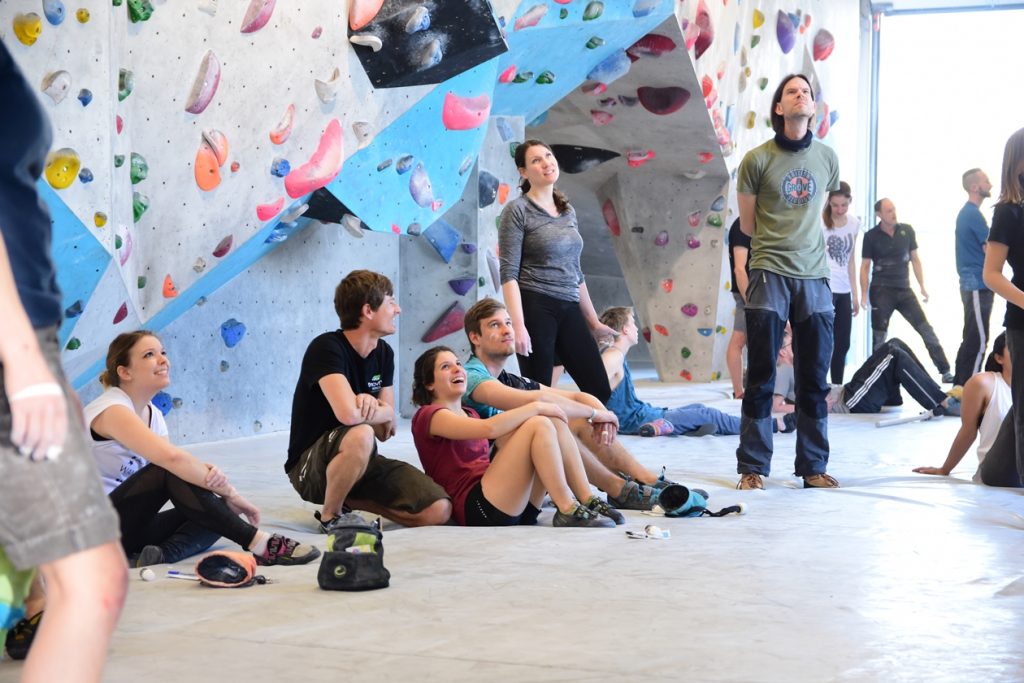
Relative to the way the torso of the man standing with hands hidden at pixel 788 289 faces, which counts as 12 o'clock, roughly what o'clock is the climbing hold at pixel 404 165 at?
The climbing hold is roughly at 4 o'clock from the man standing with hands hidden.

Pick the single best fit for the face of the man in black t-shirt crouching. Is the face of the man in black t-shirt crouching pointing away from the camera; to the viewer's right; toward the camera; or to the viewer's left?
to the viewer's right

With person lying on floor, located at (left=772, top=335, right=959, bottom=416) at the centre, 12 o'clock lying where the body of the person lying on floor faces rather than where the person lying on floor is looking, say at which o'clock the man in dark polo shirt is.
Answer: The man in dark polo shirt is roughly at 9 o'clock from the person lying on floor.

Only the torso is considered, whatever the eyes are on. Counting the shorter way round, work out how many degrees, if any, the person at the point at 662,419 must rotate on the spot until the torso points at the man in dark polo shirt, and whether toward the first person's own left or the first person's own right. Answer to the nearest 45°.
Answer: approximately 45° to the first person's own left

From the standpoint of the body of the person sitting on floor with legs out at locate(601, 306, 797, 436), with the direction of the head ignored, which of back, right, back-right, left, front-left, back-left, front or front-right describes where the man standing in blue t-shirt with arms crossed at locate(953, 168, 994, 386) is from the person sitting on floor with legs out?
front-left

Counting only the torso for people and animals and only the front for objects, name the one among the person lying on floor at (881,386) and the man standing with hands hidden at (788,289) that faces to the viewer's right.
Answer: the person lying on floor

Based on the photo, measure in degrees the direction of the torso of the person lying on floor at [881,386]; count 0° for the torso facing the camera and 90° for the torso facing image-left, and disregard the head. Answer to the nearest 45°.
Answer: approximately 270°

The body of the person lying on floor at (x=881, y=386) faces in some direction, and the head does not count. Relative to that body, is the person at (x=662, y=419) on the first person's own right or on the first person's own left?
on the first person's own right

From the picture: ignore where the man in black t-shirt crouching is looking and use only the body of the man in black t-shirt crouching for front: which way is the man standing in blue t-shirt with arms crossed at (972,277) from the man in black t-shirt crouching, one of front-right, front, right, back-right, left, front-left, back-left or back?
left

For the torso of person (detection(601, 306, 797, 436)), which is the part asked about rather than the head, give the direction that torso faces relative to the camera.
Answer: to the viewer's right

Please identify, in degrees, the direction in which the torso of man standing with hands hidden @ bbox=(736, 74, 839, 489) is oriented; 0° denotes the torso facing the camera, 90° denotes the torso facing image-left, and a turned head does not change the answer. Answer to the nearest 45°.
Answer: approximately 0°
